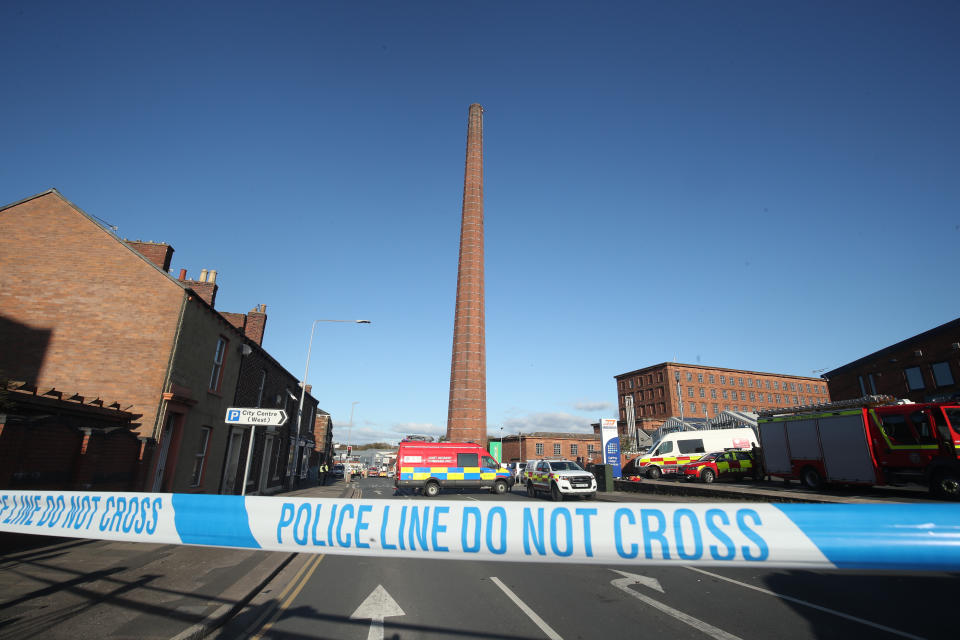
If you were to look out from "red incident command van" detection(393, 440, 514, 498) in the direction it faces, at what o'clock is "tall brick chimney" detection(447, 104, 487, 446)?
The tall brick chimney is roughly at 9 o'clock from the red incident command van.

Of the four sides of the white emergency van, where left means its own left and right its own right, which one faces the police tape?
left

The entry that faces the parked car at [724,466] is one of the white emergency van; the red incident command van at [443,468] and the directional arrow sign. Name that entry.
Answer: the red incident command van

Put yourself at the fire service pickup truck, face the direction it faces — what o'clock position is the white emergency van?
The white emergency van is roughly at 9 o'clock from the fire service pickup truck.

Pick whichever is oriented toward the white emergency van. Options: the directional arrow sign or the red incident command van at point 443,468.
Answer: the red incident command van

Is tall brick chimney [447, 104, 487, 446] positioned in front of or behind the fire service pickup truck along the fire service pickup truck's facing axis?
behind

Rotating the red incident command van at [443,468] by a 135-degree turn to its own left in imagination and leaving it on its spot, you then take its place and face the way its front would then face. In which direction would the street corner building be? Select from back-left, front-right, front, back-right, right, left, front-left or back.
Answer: left

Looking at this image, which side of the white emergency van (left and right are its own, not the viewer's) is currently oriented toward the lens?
left

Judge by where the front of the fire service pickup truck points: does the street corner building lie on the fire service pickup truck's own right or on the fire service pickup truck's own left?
on the fire service pickup truck's own right

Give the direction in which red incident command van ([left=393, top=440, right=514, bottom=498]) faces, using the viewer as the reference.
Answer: facing to the right of the viewer

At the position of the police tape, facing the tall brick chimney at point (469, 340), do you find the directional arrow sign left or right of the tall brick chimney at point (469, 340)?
left

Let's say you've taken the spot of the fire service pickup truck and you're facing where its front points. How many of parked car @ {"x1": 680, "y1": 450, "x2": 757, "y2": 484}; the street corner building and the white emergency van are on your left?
2
